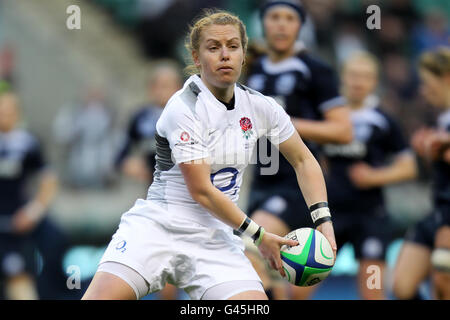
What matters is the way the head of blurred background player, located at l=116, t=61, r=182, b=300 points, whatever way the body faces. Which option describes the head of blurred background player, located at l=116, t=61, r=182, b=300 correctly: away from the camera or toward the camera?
toward the camera

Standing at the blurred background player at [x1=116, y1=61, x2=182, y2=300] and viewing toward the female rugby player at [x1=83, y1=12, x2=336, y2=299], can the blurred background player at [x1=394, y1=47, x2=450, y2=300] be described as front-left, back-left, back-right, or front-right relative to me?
front-left

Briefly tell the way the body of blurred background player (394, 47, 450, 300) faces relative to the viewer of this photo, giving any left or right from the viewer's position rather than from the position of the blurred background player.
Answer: facing the viewer and to the left of the viewer

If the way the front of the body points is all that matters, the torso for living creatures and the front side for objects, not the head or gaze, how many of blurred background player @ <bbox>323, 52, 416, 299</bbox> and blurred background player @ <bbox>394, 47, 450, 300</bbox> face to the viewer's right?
0

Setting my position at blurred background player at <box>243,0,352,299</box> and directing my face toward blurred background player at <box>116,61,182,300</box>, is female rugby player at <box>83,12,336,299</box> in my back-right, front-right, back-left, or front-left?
back-left

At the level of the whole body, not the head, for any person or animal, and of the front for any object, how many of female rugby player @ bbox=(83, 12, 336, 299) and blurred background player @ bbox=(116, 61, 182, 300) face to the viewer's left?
0

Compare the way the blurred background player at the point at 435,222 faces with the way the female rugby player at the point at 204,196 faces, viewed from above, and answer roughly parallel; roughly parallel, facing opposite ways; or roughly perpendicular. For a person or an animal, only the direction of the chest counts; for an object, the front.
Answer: roughly perpendicular

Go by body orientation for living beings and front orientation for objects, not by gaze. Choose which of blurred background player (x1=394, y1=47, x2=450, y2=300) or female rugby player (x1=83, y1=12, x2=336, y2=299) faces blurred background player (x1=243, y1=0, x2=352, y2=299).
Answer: blurred background player (x1=394, y1=47, x2=450, y2=300)

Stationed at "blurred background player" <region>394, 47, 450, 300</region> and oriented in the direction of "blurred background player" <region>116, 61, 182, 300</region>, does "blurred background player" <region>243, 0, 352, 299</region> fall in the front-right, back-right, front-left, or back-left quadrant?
front-left

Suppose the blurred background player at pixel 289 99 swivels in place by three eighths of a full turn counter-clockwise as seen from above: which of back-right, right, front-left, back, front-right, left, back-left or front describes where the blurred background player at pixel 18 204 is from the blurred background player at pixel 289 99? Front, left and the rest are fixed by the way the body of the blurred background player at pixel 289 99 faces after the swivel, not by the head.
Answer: back-left
